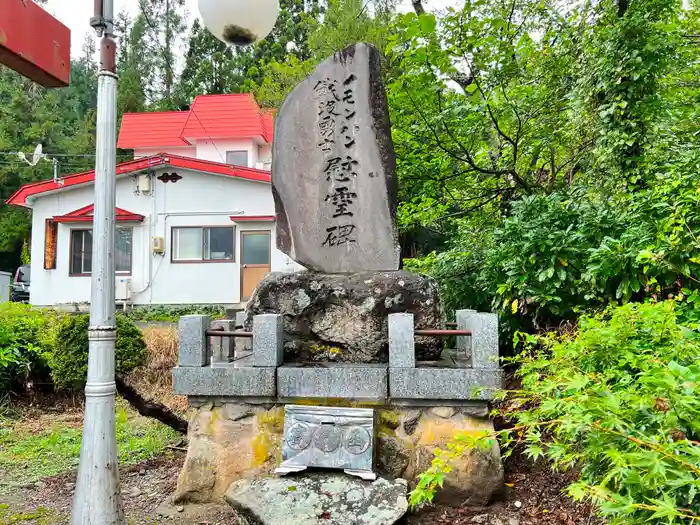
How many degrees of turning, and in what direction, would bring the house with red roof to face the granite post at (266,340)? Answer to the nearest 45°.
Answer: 0° — it already faces it

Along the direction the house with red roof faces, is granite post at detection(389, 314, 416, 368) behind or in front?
in front

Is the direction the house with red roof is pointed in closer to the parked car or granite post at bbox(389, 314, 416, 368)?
the granite post

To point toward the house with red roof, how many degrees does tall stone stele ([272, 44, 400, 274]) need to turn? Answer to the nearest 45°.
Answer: approximately 135° to its right

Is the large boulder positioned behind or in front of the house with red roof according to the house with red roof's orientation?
in front

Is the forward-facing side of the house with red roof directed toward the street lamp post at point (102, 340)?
yes

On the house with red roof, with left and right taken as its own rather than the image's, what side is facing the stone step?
front

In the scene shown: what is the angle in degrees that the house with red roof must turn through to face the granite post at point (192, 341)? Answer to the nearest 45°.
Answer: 0° — it already faces it

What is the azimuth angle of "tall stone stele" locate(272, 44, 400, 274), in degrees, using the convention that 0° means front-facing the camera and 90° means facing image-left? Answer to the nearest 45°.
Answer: approximately 0°

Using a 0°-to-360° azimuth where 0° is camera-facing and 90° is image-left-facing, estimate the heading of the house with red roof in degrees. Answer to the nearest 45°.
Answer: approximately 0°

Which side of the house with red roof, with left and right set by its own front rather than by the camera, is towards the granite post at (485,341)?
front

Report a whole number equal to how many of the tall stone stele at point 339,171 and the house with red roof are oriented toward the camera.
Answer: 2
